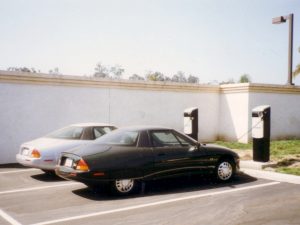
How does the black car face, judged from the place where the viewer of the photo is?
facing away from the viewer and to the right of the viewer

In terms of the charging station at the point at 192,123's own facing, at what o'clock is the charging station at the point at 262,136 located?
the charging station at the point at 262,136 is roughly at 9 o'clock from the charging station at the point at 192,123.

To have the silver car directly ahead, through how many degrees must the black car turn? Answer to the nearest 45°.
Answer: approximately 90° to its left

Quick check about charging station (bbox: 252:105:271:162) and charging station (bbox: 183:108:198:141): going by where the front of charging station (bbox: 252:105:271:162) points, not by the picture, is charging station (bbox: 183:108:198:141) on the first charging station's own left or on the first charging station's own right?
on the first charging station's own right

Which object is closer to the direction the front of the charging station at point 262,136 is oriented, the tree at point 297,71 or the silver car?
the silver car

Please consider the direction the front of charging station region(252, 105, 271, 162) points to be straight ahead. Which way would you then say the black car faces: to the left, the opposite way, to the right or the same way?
the opposite way

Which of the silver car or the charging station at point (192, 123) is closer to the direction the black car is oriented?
the charging station

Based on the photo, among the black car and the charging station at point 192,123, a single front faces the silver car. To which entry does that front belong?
the charging station

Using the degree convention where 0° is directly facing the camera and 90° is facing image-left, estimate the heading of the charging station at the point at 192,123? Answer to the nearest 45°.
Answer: approximately 45°
